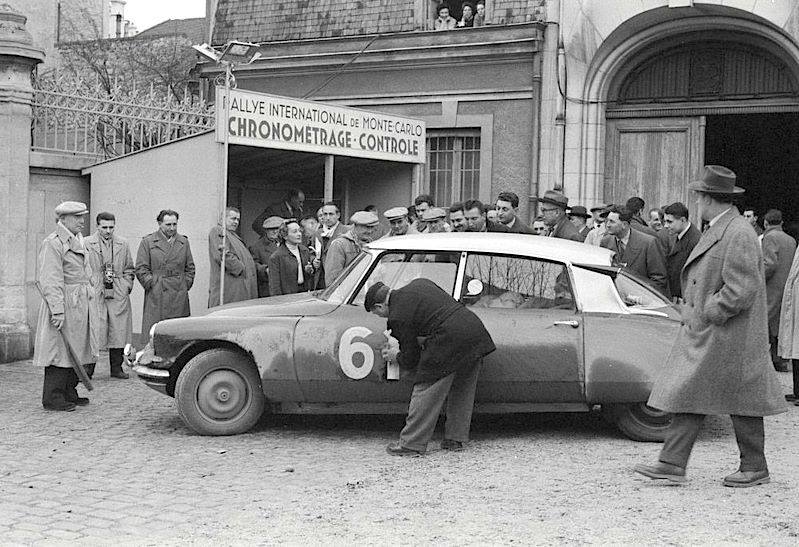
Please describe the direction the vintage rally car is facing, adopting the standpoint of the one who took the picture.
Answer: facing to the left of the viewer

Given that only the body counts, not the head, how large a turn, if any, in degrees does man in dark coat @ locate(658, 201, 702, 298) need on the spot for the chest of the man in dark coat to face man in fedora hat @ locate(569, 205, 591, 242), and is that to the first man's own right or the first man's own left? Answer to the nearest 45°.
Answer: approximately 90° to the first man's own right

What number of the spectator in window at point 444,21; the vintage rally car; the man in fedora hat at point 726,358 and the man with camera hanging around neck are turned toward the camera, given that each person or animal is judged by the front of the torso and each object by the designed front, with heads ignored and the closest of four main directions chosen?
2

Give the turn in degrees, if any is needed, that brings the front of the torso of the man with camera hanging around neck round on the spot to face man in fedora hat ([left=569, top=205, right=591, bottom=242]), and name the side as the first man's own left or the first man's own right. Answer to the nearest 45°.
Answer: approximately 90° to the first man's own left

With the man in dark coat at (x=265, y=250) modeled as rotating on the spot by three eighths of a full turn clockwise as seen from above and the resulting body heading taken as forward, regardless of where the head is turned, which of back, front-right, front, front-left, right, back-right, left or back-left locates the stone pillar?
front

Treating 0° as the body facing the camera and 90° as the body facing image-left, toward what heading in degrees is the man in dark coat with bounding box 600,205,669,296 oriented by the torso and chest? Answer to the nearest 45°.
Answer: approximately 45°

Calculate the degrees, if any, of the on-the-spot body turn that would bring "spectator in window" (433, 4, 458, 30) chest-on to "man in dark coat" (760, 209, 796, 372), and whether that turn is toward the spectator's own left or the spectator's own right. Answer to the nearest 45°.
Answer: approximately 45° to the spectator's own left

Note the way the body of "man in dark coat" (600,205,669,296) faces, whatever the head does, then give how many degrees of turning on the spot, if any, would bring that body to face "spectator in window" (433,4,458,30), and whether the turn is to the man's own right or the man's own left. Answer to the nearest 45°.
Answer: approximately 90° to the man's own right

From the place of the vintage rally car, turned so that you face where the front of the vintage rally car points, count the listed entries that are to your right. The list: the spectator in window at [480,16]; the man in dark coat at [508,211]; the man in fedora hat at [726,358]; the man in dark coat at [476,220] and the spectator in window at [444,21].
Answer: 4

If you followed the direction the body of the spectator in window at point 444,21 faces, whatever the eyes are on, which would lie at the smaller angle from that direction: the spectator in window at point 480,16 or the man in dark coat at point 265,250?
the man in dark coat
